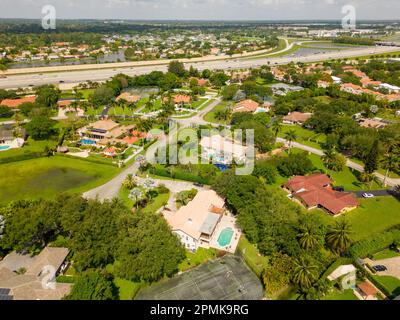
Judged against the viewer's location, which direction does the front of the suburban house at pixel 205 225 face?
facing away from the viewer and to the left of the viewer

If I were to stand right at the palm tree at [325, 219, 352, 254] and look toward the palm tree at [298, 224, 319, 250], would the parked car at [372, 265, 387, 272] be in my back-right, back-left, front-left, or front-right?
back-left

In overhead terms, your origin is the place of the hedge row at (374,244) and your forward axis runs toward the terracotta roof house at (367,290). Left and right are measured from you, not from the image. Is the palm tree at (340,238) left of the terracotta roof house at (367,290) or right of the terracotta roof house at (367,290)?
right

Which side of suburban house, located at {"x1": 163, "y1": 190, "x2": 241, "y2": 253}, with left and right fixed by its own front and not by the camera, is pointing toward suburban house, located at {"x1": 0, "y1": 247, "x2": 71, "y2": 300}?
left

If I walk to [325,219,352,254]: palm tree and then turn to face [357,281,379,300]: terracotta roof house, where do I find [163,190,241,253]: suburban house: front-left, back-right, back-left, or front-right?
back-right

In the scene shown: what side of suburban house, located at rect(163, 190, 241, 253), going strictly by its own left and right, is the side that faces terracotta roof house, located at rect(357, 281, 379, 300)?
back

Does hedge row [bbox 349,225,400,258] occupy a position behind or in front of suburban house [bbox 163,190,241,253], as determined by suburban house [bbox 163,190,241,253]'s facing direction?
behind

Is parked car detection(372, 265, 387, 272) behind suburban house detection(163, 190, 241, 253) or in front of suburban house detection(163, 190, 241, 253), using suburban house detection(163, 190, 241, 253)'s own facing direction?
behind

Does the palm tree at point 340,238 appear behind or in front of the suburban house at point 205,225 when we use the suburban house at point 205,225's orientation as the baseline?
behind

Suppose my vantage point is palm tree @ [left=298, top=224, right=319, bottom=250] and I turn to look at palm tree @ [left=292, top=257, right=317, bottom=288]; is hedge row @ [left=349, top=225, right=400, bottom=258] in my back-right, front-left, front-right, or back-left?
back-left
